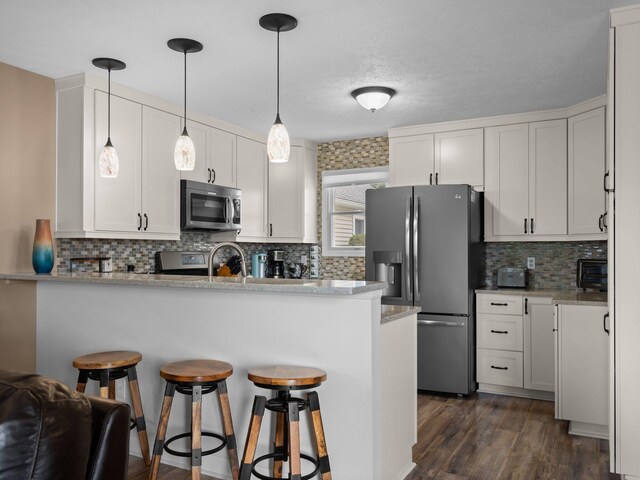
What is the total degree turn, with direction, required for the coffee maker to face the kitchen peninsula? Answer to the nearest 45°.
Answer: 0° — it already faces it

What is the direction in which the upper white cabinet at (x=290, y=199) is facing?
toward the camera

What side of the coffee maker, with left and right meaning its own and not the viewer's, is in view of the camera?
front

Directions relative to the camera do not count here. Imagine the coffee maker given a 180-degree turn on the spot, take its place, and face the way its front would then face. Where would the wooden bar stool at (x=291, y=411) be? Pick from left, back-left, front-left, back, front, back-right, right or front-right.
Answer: back

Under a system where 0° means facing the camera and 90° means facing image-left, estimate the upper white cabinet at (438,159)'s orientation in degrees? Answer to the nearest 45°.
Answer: approximately 45°

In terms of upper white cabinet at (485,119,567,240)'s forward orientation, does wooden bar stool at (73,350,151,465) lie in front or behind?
in front

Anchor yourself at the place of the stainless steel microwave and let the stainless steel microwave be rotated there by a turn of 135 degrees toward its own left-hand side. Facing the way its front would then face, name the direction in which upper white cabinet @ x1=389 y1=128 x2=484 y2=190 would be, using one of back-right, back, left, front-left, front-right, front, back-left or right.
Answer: right

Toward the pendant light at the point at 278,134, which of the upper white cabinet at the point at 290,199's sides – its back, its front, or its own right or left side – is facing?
front

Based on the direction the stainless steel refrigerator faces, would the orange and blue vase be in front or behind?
in front

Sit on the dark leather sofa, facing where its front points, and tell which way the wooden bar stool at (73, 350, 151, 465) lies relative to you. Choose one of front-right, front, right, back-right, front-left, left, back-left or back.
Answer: back-left

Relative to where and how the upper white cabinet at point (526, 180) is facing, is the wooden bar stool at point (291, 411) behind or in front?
in front

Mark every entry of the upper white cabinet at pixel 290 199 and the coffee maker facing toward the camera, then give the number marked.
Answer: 2

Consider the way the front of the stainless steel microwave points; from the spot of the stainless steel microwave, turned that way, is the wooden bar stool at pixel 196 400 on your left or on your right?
on your right

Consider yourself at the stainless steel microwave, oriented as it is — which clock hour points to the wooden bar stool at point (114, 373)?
The wooden bar stool is roughly at 2 o'clock from the stainless steel microwave.

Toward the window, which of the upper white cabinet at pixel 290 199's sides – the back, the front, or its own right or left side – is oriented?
left
